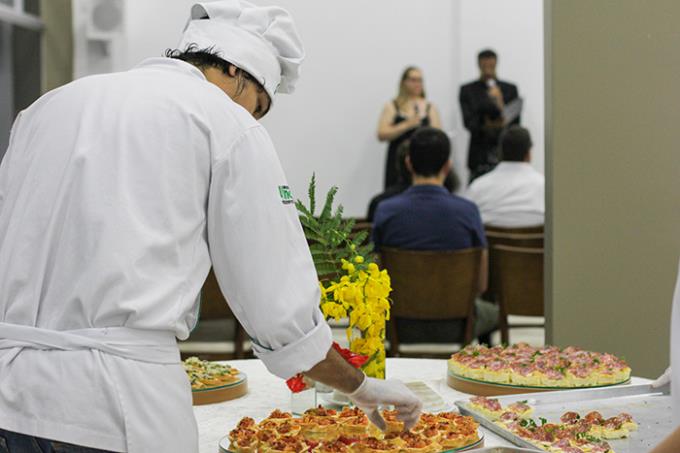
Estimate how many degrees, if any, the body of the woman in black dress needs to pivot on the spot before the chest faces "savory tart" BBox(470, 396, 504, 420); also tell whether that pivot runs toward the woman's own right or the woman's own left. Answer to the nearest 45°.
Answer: approximately 45° to the woman's own right

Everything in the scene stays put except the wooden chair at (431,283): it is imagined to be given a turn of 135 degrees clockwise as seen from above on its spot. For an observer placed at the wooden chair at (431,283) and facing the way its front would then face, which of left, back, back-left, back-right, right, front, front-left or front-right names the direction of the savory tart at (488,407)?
front-right

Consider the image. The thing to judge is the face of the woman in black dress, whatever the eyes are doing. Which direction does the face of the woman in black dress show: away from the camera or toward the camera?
toward the camera

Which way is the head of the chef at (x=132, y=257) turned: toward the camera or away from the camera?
away from the camera

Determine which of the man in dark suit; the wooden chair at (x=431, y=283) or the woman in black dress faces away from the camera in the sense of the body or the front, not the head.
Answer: the wooden chair

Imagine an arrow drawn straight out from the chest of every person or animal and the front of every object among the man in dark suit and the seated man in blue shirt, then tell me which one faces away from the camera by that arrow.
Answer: the seated man in blue shirt

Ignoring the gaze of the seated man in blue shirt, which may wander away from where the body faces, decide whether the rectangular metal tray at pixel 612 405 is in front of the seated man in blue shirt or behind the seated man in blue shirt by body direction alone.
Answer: behind

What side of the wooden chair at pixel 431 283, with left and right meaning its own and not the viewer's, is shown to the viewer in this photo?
back

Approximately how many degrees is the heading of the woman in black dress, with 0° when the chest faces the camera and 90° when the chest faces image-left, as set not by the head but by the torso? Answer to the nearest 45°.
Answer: approximately 315°

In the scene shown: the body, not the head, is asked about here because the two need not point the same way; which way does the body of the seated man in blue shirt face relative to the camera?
away from the camera

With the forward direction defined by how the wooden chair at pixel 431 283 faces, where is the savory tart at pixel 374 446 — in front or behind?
behind

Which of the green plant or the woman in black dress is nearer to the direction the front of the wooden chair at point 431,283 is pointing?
the woman in black dress

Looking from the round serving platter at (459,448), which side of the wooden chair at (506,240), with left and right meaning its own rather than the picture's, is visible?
back

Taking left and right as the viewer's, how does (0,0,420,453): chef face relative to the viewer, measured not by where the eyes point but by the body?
facing away from the viewer and to the right of the viewer

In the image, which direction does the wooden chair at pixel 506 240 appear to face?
away from the camera

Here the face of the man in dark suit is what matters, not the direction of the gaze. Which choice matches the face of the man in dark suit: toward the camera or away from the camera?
toward the camera

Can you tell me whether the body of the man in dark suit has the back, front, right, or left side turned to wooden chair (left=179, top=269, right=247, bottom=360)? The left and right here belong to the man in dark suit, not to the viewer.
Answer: front
